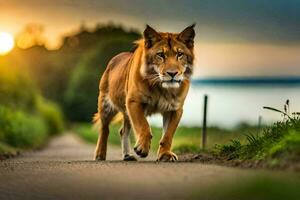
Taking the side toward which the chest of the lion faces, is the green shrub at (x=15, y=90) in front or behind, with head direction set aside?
behind

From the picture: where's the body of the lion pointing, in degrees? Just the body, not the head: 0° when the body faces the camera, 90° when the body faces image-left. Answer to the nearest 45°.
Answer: approximately 315°

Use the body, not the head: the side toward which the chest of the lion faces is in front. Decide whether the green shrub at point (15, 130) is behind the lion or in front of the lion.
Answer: behind
